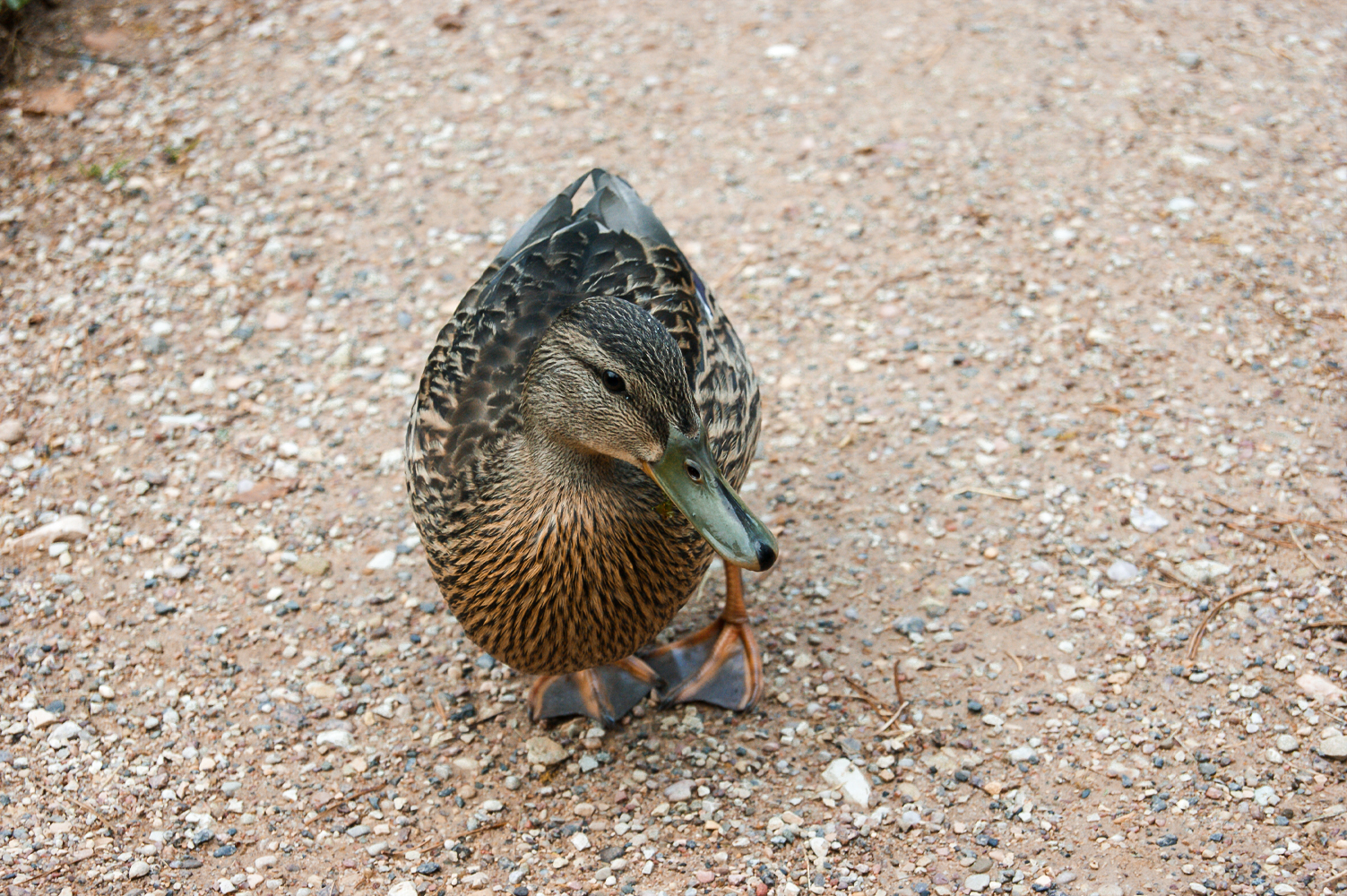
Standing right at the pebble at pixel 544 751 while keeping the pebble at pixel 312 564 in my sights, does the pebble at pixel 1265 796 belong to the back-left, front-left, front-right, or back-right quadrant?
back-right

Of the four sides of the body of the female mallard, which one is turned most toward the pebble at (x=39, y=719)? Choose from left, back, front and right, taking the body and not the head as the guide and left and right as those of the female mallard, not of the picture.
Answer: right

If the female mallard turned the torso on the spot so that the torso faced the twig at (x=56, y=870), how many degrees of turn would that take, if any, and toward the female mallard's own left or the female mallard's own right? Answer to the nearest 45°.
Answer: approximately 90° to the female mallard's own right

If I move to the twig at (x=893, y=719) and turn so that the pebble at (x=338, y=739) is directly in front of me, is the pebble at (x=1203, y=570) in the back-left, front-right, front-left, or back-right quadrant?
back-right

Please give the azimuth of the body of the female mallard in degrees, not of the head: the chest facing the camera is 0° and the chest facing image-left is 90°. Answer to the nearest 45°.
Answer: approximately 0°

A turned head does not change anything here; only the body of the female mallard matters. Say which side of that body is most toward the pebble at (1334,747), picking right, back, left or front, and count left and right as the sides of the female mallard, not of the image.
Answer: left

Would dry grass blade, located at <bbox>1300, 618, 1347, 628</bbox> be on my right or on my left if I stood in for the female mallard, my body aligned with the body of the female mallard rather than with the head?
on my left
